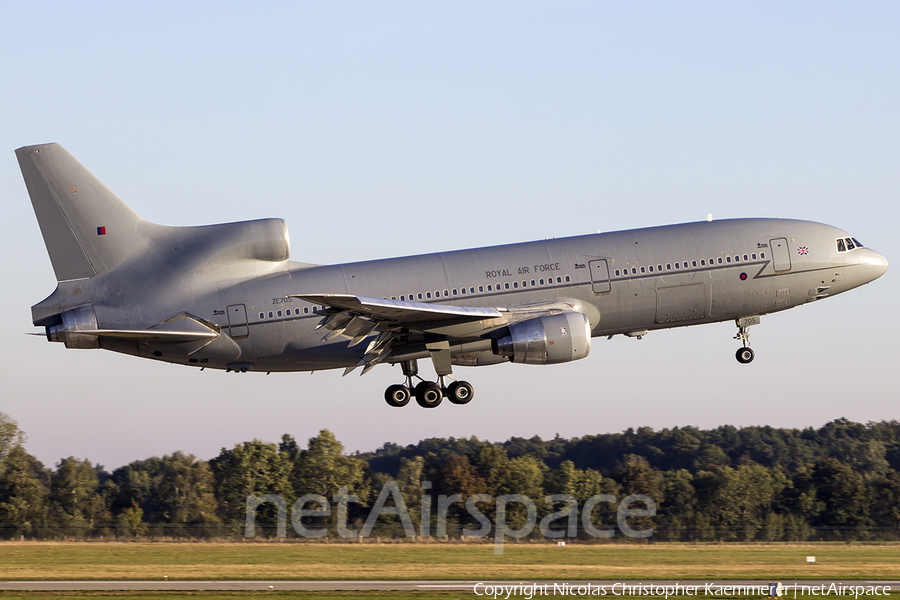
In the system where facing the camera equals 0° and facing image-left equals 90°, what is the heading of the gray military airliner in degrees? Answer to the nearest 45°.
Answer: approximately 270°
